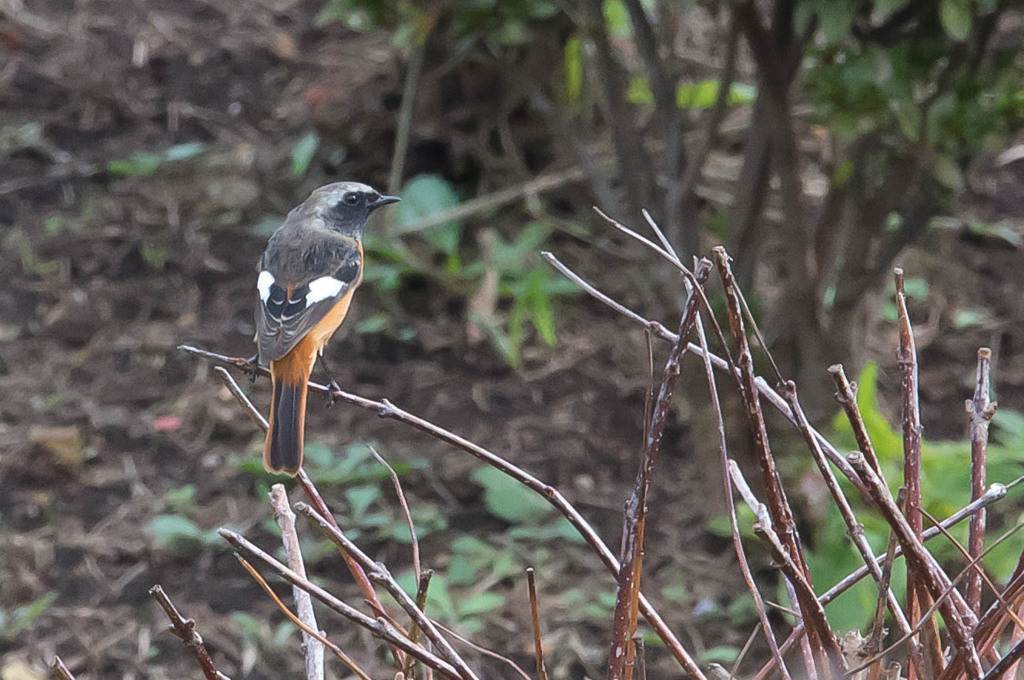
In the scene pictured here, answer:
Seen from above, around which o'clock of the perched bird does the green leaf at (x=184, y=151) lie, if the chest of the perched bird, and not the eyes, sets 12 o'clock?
The green leaf is roughly at 10 o'clock from the perched bird.

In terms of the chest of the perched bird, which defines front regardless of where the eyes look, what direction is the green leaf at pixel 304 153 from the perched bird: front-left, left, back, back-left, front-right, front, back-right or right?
front-left

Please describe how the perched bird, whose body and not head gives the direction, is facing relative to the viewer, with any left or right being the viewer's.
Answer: facing away from the viewer and to the right of the viewer

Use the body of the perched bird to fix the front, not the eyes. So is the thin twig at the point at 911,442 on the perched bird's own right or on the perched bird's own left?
on the perched bird's own right

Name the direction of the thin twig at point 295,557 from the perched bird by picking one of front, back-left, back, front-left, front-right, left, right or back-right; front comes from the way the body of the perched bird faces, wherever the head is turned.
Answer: back-right

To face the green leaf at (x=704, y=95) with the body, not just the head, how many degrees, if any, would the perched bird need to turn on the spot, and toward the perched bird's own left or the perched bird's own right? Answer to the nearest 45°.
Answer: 0° — it already faces it

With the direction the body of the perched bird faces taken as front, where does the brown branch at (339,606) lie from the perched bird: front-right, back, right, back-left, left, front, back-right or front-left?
back-right
